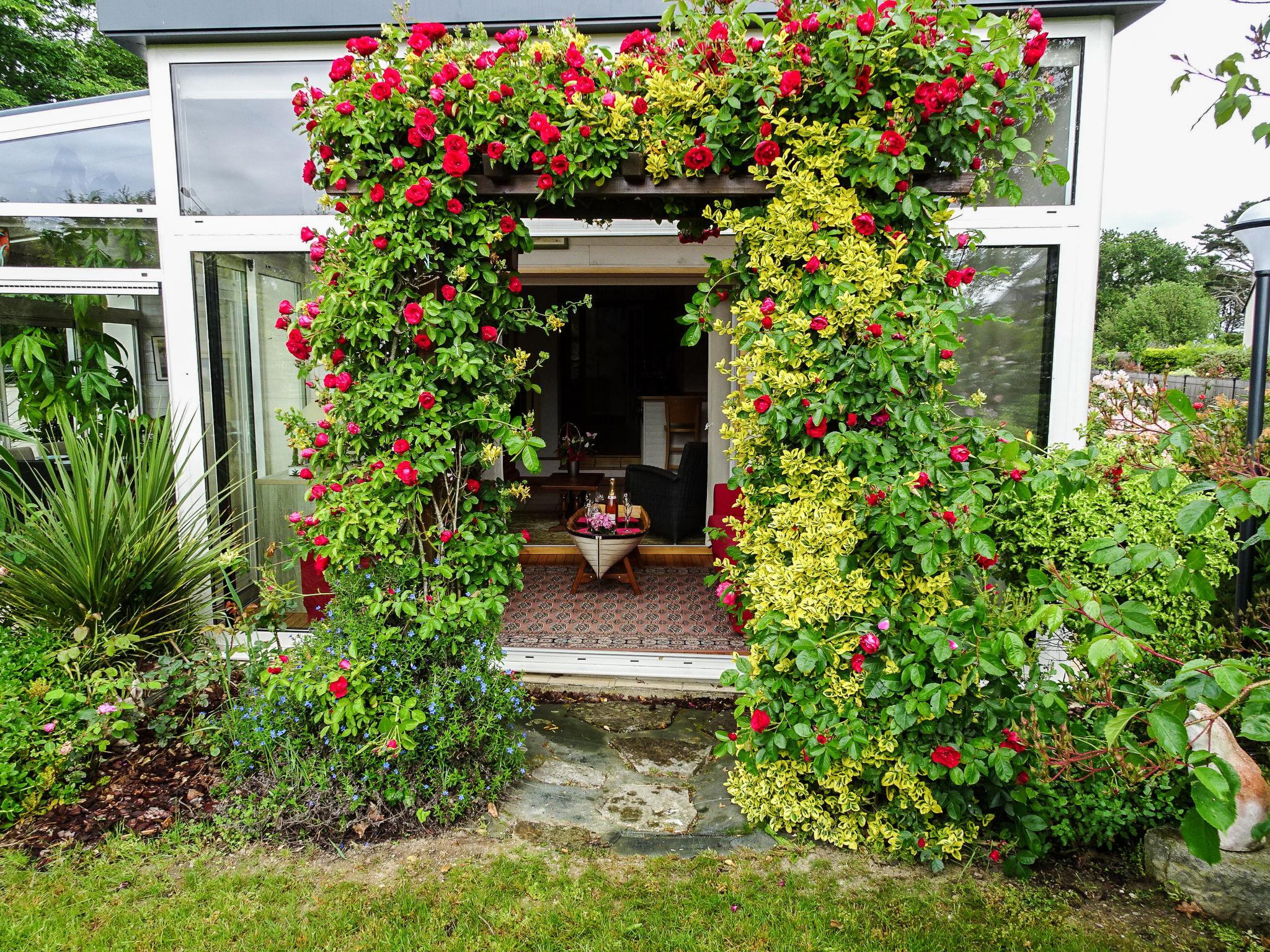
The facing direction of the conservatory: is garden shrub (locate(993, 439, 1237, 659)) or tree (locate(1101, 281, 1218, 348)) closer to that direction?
the garden shrub

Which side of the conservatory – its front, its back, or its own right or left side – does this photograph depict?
front

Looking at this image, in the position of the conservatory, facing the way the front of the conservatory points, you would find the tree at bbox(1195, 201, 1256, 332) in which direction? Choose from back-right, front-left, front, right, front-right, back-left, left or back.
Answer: back-left

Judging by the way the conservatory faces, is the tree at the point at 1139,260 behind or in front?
behind

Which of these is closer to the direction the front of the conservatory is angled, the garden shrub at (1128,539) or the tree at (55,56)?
the garden shrub

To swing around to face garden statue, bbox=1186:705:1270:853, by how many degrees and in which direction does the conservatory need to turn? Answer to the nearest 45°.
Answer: approximately 45° to its left

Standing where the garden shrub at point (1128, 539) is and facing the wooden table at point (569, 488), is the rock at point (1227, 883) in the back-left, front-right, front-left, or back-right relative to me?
back-left

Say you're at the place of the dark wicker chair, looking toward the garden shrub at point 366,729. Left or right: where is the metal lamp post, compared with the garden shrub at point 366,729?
left

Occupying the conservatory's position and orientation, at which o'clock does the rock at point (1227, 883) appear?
The rock is roughly at 10 o'clock from the conservatory.

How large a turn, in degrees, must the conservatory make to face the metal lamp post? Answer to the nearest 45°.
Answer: approximately 90° to its left
